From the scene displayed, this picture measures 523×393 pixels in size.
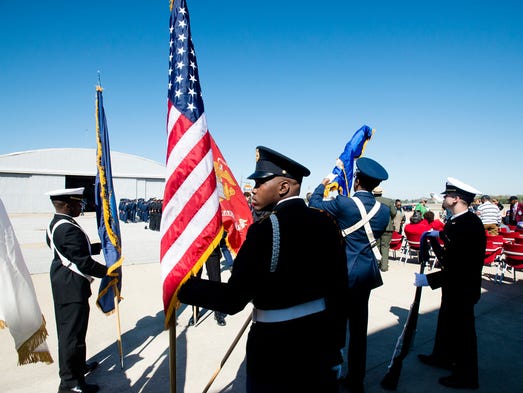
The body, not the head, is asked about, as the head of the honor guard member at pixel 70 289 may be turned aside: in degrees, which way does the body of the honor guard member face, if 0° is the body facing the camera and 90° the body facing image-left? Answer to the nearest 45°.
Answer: approximately 270°

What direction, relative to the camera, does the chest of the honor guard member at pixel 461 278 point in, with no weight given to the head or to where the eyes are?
to the viewer's left

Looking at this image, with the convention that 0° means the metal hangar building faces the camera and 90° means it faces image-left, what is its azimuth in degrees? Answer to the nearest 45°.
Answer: approximately 0°

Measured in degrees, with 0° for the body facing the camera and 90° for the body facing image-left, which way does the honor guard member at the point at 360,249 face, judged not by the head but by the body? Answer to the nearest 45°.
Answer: approximately 135°

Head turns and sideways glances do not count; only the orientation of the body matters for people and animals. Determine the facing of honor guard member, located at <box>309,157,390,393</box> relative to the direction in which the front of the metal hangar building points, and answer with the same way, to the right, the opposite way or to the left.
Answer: the opposite way

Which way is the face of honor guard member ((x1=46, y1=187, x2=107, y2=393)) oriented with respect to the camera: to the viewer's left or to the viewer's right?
to the viewer's right

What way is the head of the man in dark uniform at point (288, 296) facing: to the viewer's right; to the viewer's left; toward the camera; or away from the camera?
to the viewer's left
